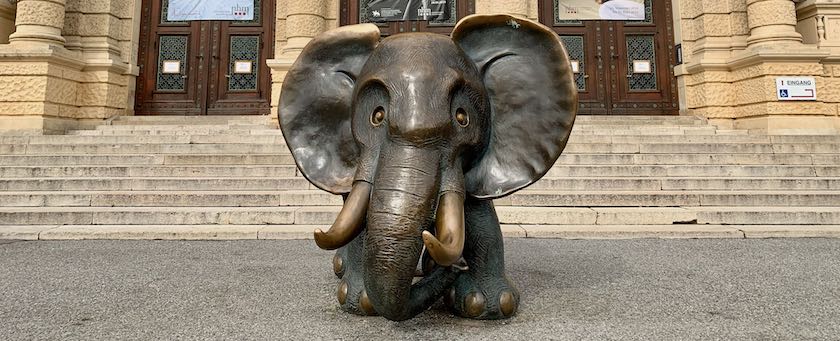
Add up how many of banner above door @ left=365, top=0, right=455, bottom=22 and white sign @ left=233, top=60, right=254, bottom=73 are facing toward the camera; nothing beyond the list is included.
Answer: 2

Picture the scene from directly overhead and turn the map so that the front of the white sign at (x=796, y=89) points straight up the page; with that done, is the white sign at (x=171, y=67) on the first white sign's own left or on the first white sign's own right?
on the first white sign's own right

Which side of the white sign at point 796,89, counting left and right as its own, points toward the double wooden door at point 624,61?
right

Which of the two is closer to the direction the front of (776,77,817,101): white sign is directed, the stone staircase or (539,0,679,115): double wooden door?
the stone staircase

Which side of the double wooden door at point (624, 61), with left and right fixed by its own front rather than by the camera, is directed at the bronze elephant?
front

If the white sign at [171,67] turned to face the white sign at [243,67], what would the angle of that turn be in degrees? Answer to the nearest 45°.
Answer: approximately 45° to its left

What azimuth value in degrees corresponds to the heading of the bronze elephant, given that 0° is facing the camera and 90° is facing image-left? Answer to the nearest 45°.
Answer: approximately 0°

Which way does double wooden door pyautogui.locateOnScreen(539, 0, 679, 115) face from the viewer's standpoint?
toward the camera

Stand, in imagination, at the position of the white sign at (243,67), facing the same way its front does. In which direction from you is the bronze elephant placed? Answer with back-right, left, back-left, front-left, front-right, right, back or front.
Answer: front

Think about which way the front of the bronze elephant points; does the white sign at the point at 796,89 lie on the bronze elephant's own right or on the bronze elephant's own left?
on the bronze elephant's own left

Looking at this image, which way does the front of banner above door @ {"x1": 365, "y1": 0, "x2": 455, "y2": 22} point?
toward the camera

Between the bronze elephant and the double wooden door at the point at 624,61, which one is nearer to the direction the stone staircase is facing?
the bronze elephant

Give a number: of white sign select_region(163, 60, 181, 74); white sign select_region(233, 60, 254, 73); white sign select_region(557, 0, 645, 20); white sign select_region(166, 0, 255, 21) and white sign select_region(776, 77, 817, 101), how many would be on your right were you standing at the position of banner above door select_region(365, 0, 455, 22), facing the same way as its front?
3

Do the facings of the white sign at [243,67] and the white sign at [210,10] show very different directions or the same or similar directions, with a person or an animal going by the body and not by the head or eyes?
same or similar directions

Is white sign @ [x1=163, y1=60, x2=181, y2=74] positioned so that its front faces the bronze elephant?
yes

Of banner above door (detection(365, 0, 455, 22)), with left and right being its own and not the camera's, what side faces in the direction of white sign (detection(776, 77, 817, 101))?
left

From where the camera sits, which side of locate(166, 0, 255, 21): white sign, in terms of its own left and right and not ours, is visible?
front
